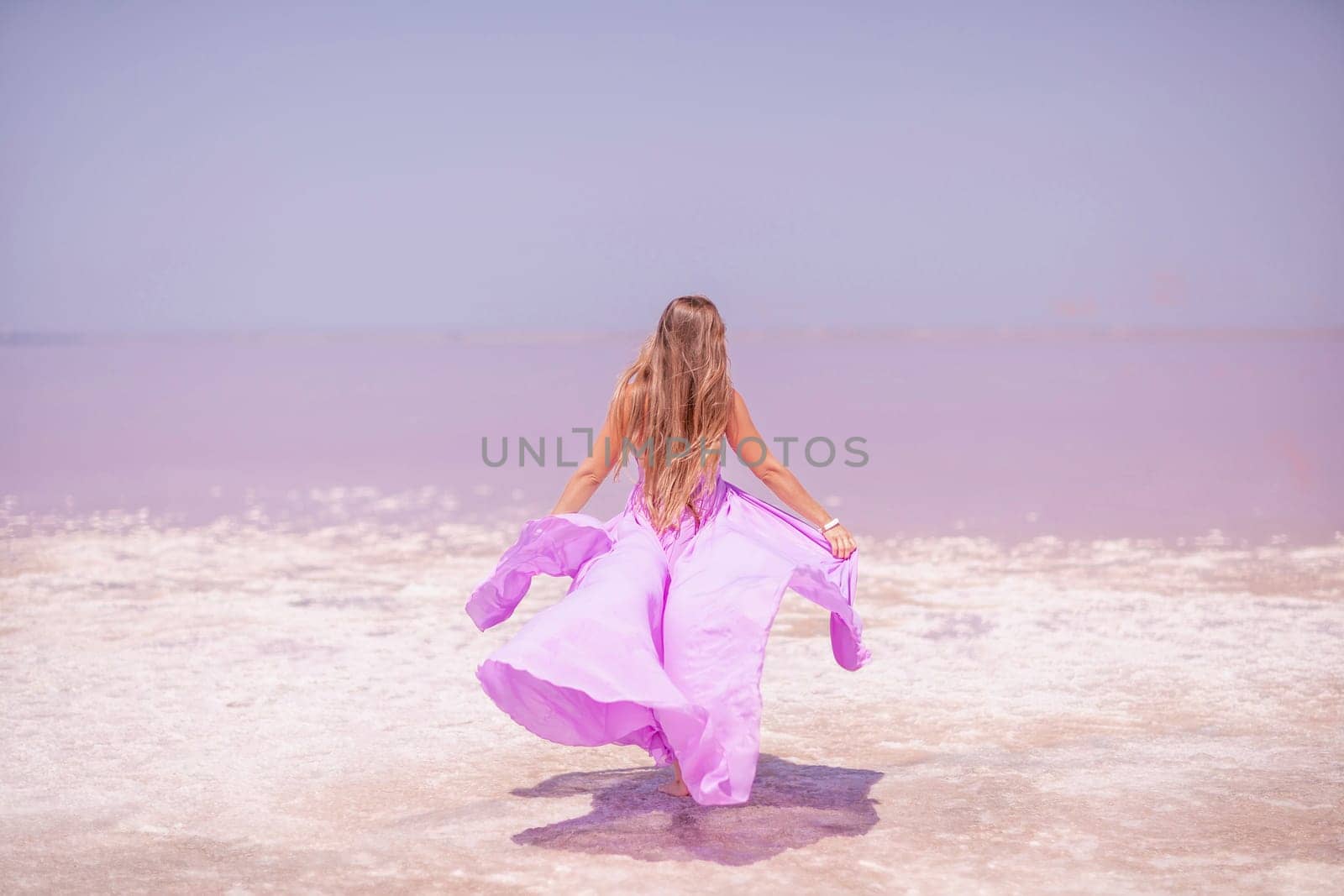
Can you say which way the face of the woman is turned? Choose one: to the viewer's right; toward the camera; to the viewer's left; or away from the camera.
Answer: away from the camera

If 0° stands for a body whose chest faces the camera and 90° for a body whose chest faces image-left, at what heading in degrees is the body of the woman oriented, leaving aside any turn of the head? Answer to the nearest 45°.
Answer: approximately 180°
